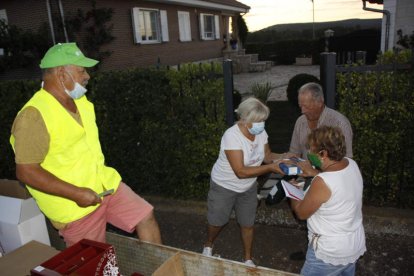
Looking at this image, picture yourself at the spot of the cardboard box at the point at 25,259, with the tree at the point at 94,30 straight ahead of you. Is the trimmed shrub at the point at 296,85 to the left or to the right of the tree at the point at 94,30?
right

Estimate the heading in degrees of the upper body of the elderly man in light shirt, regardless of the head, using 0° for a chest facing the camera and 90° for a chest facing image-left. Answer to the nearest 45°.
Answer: approximately 45°

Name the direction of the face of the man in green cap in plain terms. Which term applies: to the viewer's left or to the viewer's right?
to the viewer's right

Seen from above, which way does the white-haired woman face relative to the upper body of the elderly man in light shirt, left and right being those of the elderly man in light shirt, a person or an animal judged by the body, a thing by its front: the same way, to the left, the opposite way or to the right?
to the left

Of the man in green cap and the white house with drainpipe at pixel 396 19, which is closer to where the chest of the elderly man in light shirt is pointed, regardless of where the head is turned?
the man in green cap

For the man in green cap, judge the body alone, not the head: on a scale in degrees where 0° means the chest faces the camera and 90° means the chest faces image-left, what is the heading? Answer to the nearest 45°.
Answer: approximately 315°

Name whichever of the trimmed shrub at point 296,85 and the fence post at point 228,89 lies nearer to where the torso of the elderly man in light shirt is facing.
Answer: the fence post

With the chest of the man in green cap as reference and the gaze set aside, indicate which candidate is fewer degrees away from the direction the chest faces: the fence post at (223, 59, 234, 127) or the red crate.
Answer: the red crate
